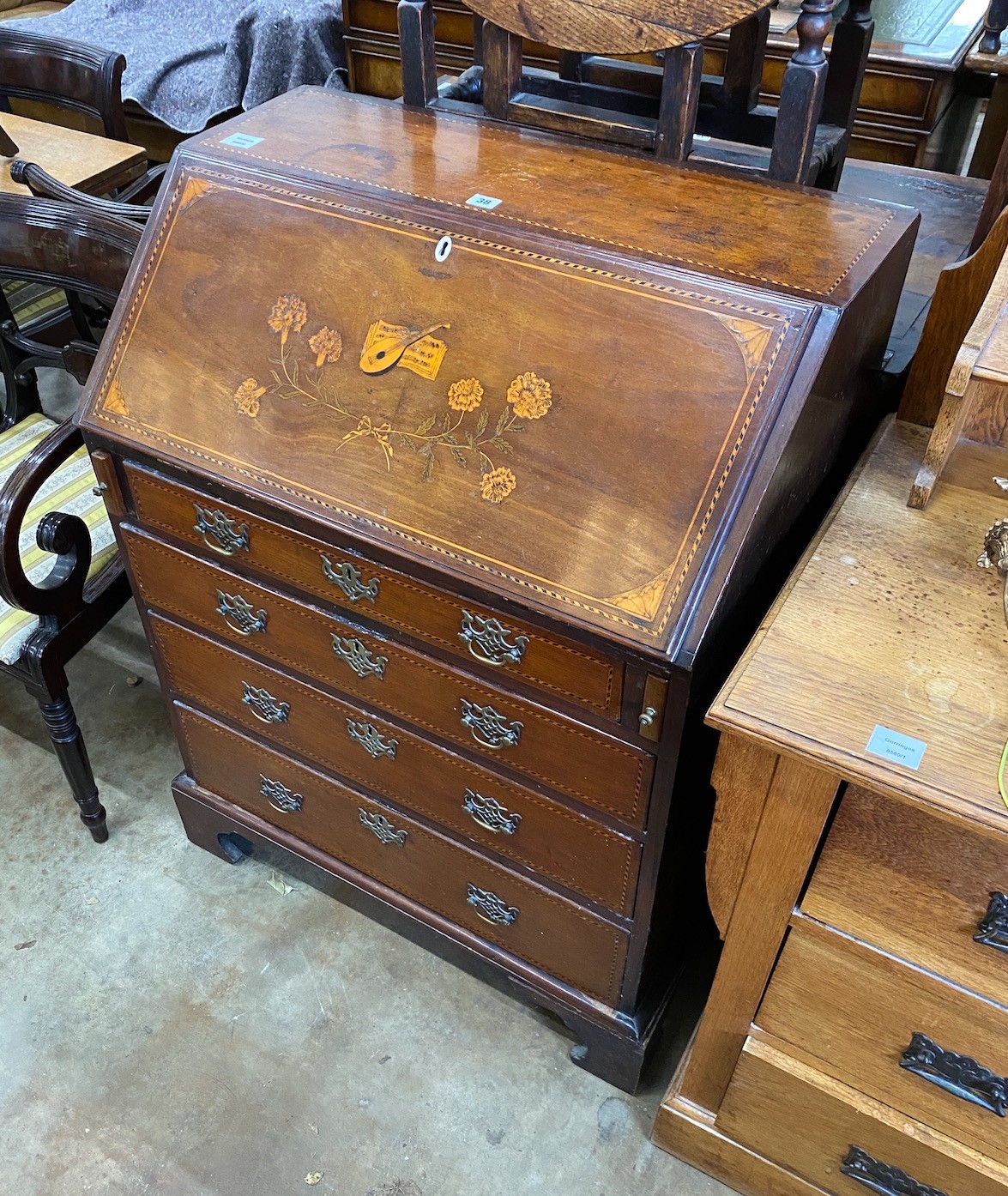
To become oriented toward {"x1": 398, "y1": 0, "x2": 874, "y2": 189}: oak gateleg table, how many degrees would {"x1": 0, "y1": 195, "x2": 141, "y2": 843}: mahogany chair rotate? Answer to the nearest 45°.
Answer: approximately 90° to its left

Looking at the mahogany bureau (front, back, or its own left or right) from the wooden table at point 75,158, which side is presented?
right

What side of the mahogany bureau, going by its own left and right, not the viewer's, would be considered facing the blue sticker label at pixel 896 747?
left

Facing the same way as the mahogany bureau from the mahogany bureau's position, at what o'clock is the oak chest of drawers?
The oak chest of drawers is roughly at 9 o'clock from the mahogany bureau.

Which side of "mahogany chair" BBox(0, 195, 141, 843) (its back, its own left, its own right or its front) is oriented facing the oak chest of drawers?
left

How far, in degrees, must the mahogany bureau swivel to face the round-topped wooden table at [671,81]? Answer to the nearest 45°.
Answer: approximately 180°

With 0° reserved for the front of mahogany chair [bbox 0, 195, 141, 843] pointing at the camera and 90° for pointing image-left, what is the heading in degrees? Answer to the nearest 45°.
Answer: approximately 45°

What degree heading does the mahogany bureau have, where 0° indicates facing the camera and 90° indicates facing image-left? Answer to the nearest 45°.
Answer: approximately 45°

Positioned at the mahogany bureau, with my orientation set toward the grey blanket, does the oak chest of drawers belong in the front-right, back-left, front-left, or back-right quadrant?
back-right
